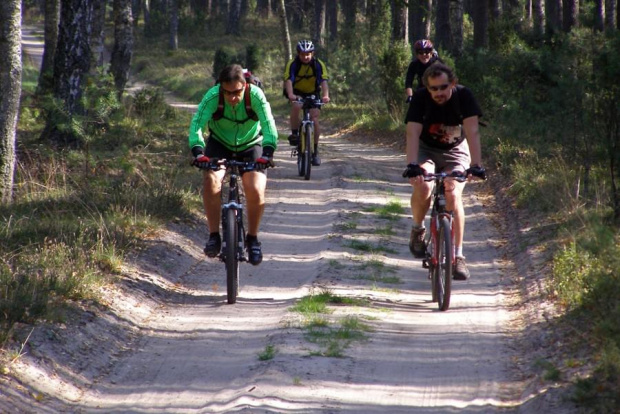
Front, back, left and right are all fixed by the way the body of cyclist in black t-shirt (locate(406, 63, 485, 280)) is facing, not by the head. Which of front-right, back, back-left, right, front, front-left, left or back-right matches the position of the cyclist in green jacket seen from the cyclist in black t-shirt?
right

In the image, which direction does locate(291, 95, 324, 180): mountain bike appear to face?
toward the camera

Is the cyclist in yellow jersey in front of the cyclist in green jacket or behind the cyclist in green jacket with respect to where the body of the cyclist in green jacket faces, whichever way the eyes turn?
behind

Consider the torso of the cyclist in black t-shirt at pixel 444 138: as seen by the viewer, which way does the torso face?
toward the camera

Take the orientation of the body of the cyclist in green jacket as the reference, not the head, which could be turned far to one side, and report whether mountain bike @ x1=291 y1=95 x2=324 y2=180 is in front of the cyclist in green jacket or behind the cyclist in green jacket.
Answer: behind

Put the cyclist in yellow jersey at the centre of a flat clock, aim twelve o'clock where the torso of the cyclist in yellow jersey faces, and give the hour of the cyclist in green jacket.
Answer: The cyclist in green jacket is roughly at 12 o'clock from the cyclist in yellow jersey.

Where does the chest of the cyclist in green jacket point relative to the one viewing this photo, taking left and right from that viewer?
facing the viewer

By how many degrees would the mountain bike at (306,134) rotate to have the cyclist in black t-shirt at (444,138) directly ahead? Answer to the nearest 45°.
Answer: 0° — it already faces them

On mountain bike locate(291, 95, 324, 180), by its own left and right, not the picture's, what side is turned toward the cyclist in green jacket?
front
